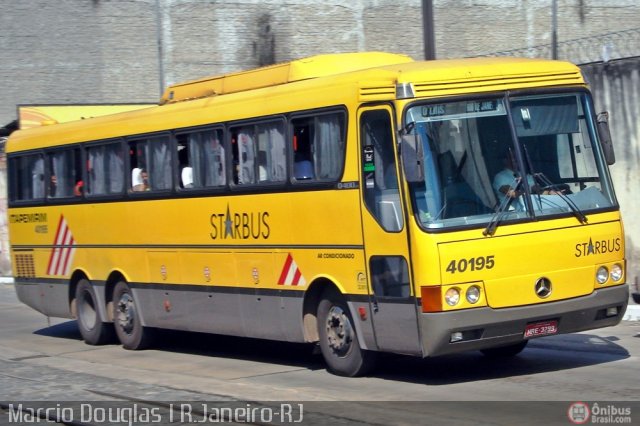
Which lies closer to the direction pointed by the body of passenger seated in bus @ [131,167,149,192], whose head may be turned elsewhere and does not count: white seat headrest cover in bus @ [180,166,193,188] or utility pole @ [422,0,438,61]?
the white seat headrest cover in bus

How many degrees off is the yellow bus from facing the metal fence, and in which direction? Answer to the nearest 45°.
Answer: approximately 90° to its left

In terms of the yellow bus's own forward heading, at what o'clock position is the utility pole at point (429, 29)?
The utility pole is roughly at 8 o'clock from the yellow bus.

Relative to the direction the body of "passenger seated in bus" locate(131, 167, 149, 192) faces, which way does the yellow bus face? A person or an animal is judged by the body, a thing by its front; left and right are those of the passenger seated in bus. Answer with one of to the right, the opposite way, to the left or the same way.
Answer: the same way

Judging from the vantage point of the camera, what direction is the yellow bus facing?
facing the viewer and to the right of the viewer

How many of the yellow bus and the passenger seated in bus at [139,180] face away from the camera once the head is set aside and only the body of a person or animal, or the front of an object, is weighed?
0

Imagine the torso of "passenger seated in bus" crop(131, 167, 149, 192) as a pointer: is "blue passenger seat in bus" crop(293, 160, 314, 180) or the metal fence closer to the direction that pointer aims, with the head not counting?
the blue passenger seat in bus
